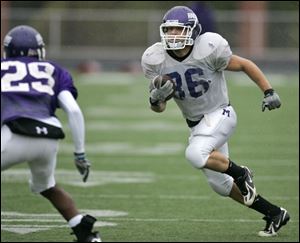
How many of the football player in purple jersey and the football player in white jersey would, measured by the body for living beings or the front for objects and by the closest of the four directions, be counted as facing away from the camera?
1

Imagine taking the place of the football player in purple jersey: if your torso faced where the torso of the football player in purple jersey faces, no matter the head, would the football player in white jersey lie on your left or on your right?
on your right

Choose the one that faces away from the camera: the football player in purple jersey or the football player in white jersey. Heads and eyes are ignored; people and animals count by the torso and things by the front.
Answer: the football player in purple jersey

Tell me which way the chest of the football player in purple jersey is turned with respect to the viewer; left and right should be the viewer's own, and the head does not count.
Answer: facing away from the viewer

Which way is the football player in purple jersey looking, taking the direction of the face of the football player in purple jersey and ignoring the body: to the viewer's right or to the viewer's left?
to the viewer's right

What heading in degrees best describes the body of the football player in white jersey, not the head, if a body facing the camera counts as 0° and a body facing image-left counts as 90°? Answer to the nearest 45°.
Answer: approximately 45°

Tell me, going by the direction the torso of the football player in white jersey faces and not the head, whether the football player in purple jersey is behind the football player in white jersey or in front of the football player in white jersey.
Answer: in front
